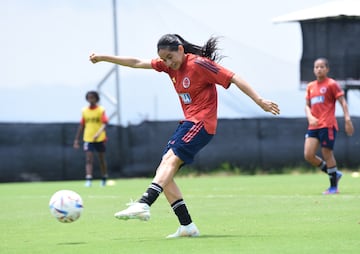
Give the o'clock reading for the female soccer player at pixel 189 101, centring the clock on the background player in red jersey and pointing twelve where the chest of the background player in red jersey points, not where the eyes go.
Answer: The female soccer player is roughly at 11 o'clock from the background player in red jersey.

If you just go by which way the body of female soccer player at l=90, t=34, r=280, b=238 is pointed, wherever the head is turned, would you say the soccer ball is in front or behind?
in front

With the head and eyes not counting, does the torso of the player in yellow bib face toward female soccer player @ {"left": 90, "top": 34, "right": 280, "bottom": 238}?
yes

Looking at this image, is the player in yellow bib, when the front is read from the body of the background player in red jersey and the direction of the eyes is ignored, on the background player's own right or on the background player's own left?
on the background player's own right

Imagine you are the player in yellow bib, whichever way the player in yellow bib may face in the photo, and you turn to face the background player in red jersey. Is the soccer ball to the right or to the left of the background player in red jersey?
right

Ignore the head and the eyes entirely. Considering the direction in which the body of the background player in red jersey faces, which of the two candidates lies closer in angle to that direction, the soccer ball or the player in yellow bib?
the soccer ball

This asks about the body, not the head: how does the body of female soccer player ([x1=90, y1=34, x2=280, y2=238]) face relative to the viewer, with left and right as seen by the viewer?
facing the viewer and to the left of the viewer

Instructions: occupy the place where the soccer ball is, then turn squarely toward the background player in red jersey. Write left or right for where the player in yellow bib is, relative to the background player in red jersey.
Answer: left

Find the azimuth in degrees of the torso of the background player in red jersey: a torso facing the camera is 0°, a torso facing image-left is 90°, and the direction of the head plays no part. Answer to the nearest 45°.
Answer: approximately 45°

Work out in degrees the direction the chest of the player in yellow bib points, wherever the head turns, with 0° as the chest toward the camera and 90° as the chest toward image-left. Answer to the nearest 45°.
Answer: approximately 0°

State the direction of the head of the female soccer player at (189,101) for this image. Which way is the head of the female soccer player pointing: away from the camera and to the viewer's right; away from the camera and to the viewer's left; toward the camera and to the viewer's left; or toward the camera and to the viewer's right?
toward the camera and to the viewer's left
